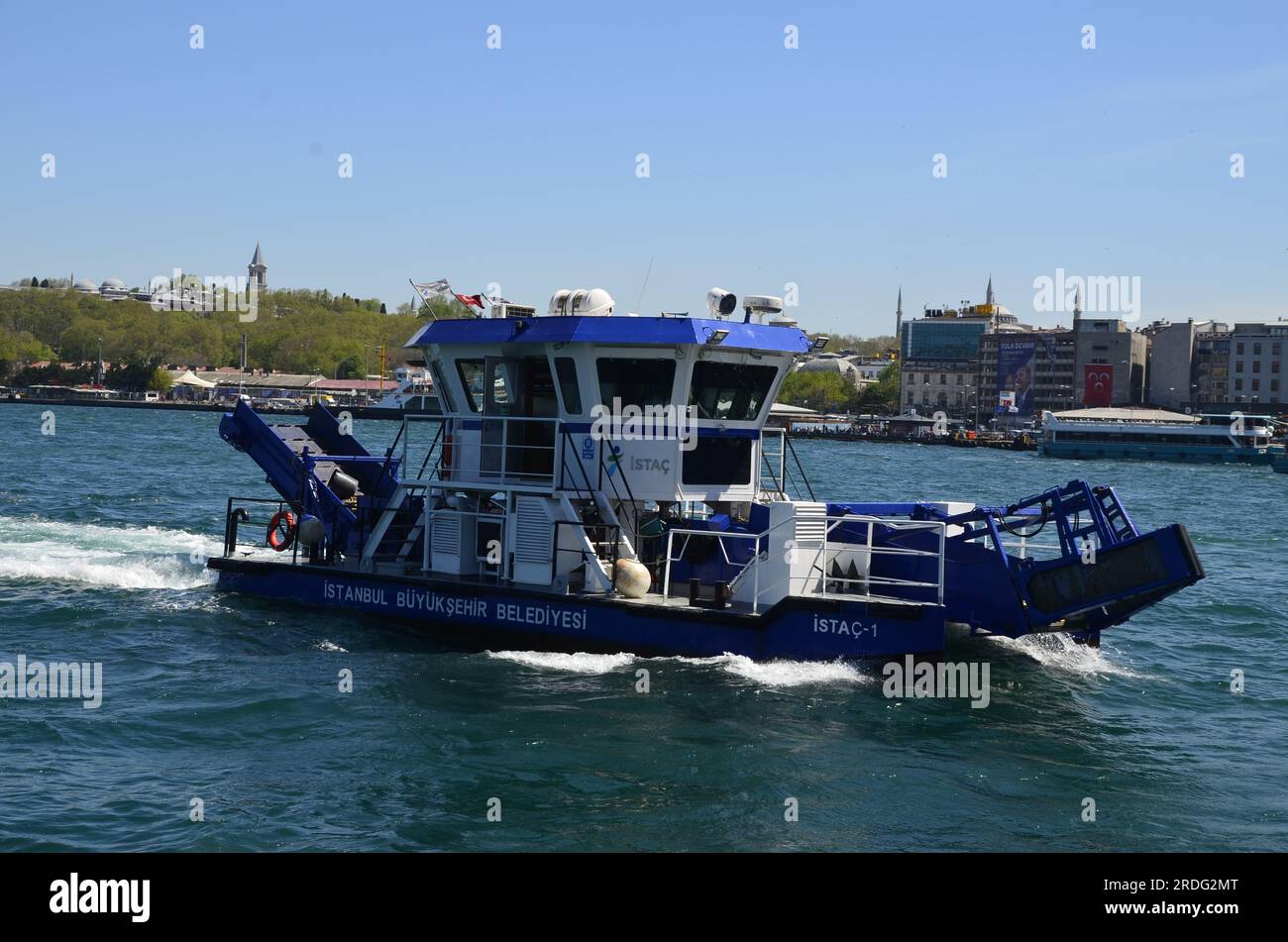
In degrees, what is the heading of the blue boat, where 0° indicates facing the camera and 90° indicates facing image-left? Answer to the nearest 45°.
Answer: approximately 315°
